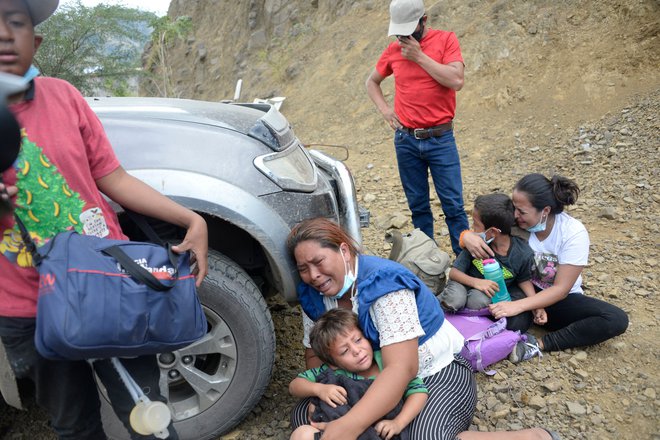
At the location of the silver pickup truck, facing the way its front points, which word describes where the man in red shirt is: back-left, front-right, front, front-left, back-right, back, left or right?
front-left

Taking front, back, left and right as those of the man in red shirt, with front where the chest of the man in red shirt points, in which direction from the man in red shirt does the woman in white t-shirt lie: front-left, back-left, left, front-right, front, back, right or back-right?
front-left

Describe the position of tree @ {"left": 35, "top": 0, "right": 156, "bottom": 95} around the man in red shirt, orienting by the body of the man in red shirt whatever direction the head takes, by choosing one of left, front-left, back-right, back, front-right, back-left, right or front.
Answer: back-right

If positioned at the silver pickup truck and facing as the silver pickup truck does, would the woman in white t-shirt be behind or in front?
in front

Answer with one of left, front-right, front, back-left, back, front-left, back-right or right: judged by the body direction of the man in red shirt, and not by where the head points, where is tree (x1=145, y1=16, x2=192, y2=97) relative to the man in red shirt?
back-right

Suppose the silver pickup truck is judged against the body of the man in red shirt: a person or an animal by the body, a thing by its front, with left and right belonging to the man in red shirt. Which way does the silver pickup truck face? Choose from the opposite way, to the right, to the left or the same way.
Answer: to the left

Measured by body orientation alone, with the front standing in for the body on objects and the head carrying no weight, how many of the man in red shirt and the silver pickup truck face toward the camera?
1

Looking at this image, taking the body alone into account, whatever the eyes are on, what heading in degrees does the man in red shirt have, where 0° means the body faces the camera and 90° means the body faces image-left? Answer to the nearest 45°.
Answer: approximately 0°

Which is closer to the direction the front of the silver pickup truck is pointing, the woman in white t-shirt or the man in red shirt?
the woman in white t-shirt

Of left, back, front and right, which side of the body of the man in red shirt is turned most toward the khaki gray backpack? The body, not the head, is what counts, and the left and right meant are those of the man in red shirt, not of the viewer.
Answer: front

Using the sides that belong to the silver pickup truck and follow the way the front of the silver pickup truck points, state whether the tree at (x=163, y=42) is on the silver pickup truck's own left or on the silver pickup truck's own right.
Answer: on the silver pickup truck's own left

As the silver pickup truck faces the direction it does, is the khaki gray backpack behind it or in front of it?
in front

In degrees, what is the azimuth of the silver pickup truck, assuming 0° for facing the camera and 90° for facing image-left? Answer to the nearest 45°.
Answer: approximately 270°
